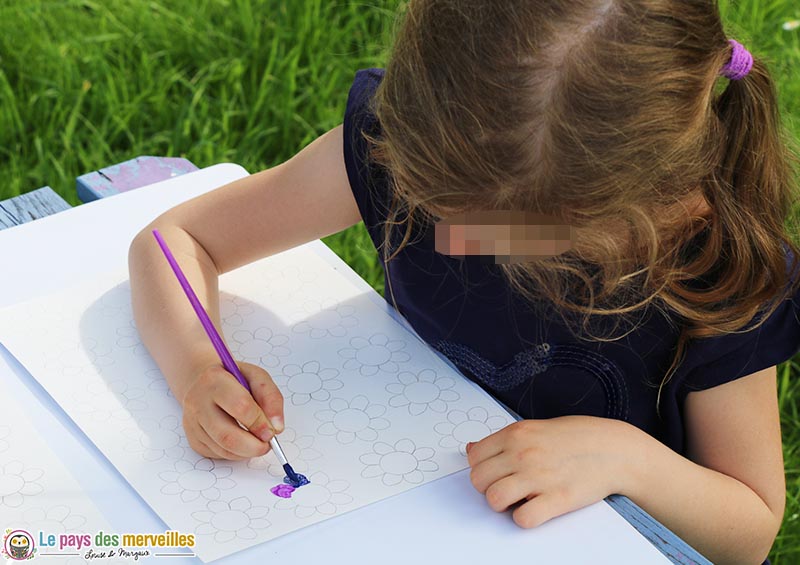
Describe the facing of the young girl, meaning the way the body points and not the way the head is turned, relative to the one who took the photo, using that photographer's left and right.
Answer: facing the viewer and to the left of the viewer

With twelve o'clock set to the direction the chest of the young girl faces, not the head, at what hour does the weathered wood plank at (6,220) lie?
The weathered wood plank is roughly at 2 o'clock from the young girl.

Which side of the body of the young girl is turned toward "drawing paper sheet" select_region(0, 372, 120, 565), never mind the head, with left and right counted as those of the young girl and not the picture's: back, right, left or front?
front

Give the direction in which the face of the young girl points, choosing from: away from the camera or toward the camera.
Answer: toward the camera

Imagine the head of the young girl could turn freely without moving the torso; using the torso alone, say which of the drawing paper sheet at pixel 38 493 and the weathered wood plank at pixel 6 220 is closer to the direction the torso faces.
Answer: the drawing paper sheet

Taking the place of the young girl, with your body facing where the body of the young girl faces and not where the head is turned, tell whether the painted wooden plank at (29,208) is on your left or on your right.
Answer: on your right

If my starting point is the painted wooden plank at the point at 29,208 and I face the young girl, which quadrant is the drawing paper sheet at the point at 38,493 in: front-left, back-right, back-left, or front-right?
front-right

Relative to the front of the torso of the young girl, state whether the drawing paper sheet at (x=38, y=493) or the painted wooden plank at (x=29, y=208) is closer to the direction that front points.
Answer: the drawing paper sheet
